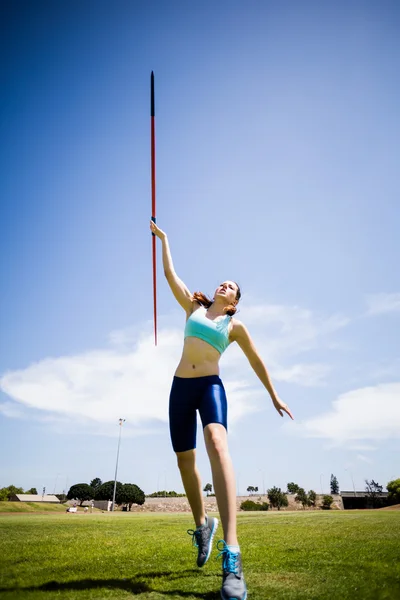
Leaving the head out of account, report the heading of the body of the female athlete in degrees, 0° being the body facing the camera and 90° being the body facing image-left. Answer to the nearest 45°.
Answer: approximately 0°
